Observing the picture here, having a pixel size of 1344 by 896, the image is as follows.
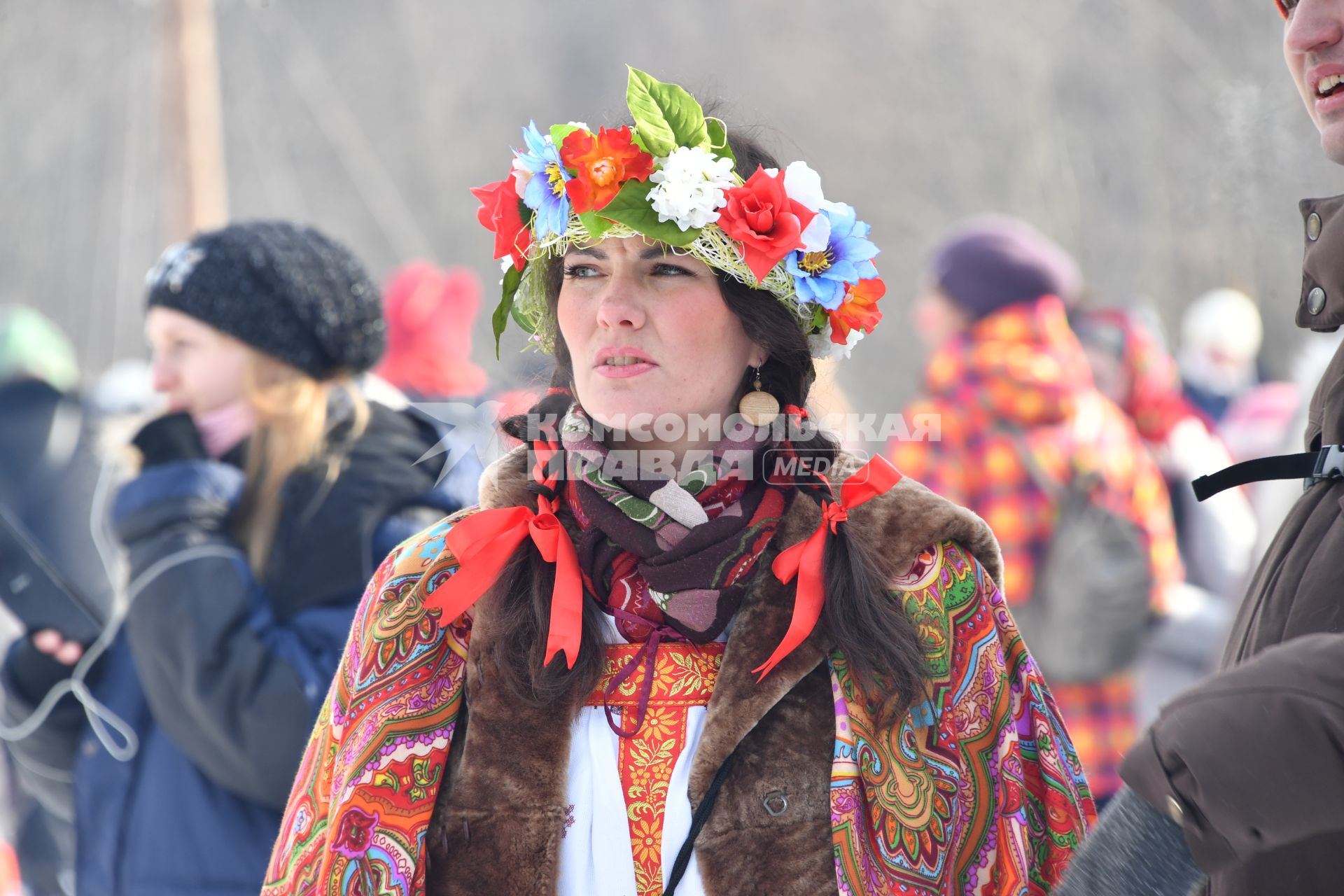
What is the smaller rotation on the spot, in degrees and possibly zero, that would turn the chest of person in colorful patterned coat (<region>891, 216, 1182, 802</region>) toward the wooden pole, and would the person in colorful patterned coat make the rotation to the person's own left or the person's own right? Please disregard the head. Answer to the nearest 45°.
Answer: approximately 45° to the person's own left

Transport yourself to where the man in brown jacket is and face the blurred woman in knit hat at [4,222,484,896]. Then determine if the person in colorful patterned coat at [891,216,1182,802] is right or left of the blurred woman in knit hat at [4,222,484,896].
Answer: right

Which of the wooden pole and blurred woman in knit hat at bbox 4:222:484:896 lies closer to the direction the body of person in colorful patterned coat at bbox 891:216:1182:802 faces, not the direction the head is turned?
the wooden pole

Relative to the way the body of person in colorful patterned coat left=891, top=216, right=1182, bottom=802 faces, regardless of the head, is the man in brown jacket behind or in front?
behind

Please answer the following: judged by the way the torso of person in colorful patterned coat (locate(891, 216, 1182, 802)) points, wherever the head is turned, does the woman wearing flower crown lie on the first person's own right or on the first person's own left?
on the first person's own left

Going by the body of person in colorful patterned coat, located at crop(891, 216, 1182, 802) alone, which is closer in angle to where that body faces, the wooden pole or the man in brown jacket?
the wooden pole

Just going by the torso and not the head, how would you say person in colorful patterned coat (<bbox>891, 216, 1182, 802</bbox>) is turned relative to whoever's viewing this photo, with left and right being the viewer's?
facing away from the viewer and to the left of the viewer

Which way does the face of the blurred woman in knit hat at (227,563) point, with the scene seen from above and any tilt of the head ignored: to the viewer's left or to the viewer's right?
to the viewer's left

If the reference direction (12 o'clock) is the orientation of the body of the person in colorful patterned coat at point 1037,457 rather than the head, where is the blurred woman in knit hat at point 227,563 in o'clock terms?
The blurred woman in knit hat is roughly at 9 o'clock from the person in colorful patterned coat.
